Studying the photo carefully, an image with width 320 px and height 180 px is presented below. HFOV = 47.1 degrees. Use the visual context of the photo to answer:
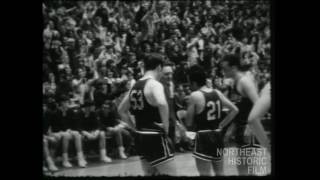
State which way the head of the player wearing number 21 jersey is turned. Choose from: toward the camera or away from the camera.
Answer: away from the camera

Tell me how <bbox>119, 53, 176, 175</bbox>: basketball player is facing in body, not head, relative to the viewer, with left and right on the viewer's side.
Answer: facing away from the viewer and to the right of the viewer

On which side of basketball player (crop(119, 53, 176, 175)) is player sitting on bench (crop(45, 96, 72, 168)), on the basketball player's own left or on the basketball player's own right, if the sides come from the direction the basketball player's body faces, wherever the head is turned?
on the basketball player's own left

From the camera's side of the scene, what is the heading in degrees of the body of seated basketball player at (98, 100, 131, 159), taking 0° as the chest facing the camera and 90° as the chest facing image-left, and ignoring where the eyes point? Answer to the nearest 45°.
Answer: approximately 315°

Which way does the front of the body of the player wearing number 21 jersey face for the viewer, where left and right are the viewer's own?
facing away from the viewer and to the left of the viewer

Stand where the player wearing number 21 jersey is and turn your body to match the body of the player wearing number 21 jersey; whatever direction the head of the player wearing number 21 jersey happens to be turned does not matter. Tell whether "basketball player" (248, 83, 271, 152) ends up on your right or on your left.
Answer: on your right

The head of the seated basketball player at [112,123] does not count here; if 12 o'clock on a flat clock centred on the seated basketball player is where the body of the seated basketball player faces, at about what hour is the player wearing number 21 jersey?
The player wearing number 21 jersey is roughly at 11 o'clock from the seated basketball player.
